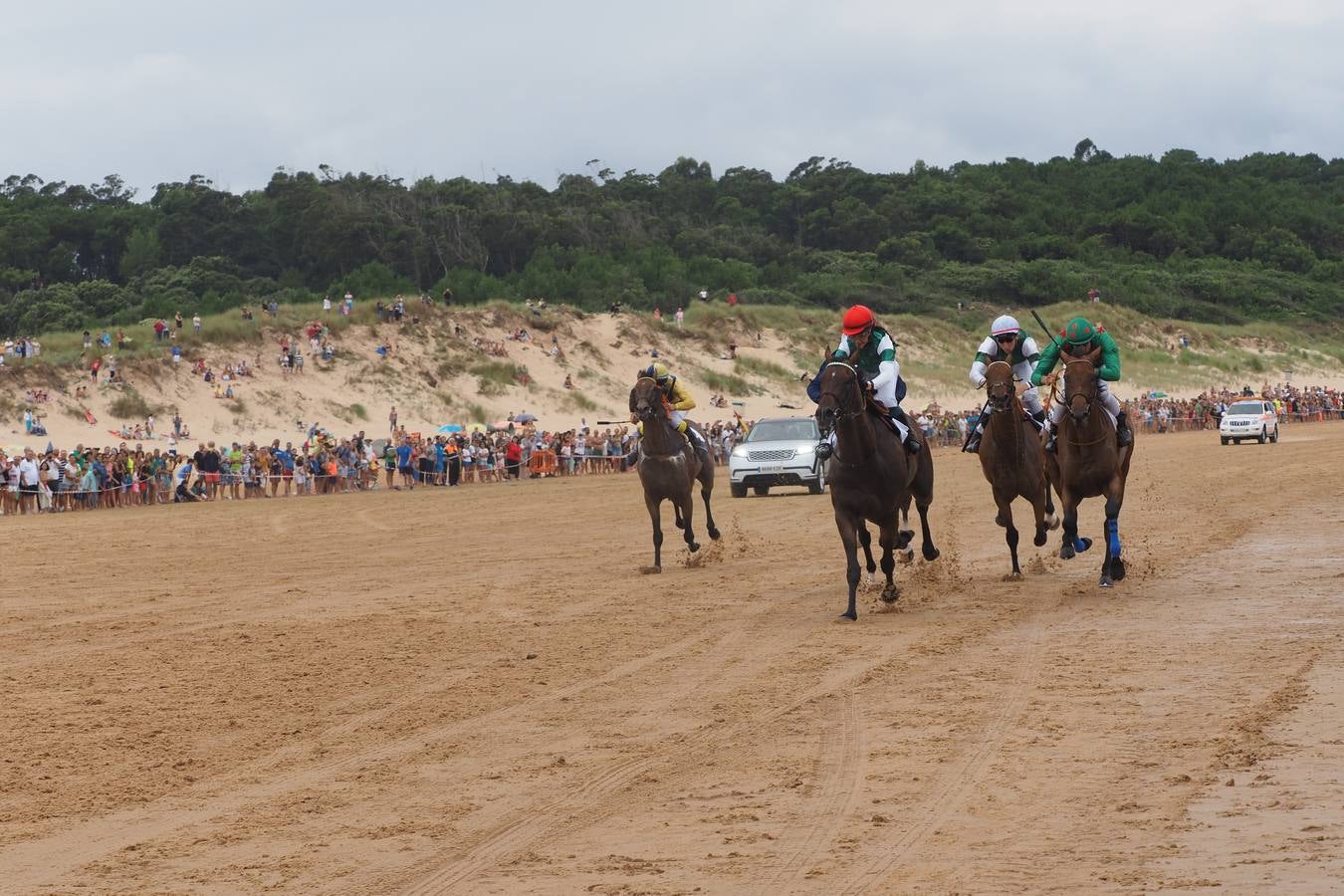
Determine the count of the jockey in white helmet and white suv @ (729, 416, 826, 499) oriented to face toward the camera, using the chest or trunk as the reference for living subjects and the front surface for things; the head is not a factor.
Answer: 2

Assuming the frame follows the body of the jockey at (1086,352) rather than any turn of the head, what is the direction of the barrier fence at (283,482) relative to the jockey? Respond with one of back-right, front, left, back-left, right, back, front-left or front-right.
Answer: back-right

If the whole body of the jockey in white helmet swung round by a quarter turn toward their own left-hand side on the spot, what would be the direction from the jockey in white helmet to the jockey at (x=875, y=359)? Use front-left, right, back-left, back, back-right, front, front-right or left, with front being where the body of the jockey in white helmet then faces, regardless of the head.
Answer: back-right

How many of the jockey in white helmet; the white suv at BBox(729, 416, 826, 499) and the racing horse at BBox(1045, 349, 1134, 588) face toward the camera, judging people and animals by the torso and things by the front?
3

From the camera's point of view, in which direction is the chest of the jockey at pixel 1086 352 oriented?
toward the camera

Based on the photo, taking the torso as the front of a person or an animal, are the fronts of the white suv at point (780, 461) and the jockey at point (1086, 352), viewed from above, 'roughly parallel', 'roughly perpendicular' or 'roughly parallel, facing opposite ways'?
roughly parallel

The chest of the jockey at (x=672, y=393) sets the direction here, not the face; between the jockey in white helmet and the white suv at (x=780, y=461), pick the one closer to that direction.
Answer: the jockey in white helmet

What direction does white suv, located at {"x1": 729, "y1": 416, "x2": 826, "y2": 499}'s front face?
toward the camera

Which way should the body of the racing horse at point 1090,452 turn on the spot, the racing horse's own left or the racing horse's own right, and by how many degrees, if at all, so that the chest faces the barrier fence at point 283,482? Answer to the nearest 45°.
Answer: approximately 135° to the racing horse's own right

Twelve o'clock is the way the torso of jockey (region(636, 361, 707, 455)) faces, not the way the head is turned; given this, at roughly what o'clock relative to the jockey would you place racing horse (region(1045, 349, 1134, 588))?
The racing horse is roughly at 9 o'clock from the jockey.

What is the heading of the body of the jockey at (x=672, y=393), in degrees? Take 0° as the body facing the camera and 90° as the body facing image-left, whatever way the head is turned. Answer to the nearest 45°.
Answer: approximately 45°

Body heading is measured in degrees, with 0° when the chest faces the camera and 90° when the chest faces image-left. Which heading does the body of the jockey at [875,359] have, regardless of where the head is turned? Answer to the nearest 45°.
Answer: approximately 45°

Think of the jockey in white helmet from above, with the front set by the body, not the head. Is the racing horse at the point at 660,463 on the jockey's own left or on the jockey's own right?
on the jockey's own right

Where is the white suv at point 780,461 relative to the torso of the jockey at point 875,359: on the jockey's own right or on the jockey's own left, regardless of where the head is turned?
on the jockey's own right

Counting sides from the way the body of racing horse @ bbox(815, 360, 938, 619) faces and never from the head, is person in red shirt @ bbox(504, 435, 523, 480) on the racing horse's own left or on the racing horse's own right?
on the racing horse's own right

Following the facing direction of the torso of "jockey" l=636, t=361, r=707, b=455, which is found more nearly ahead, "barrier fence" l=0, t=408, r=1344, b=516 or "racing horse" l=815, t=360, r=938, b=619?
the racing horse

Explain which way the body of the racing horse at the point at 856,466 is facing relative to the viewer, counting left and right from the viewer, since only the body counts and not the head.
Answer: facing the viewer and to the left of the viewer
